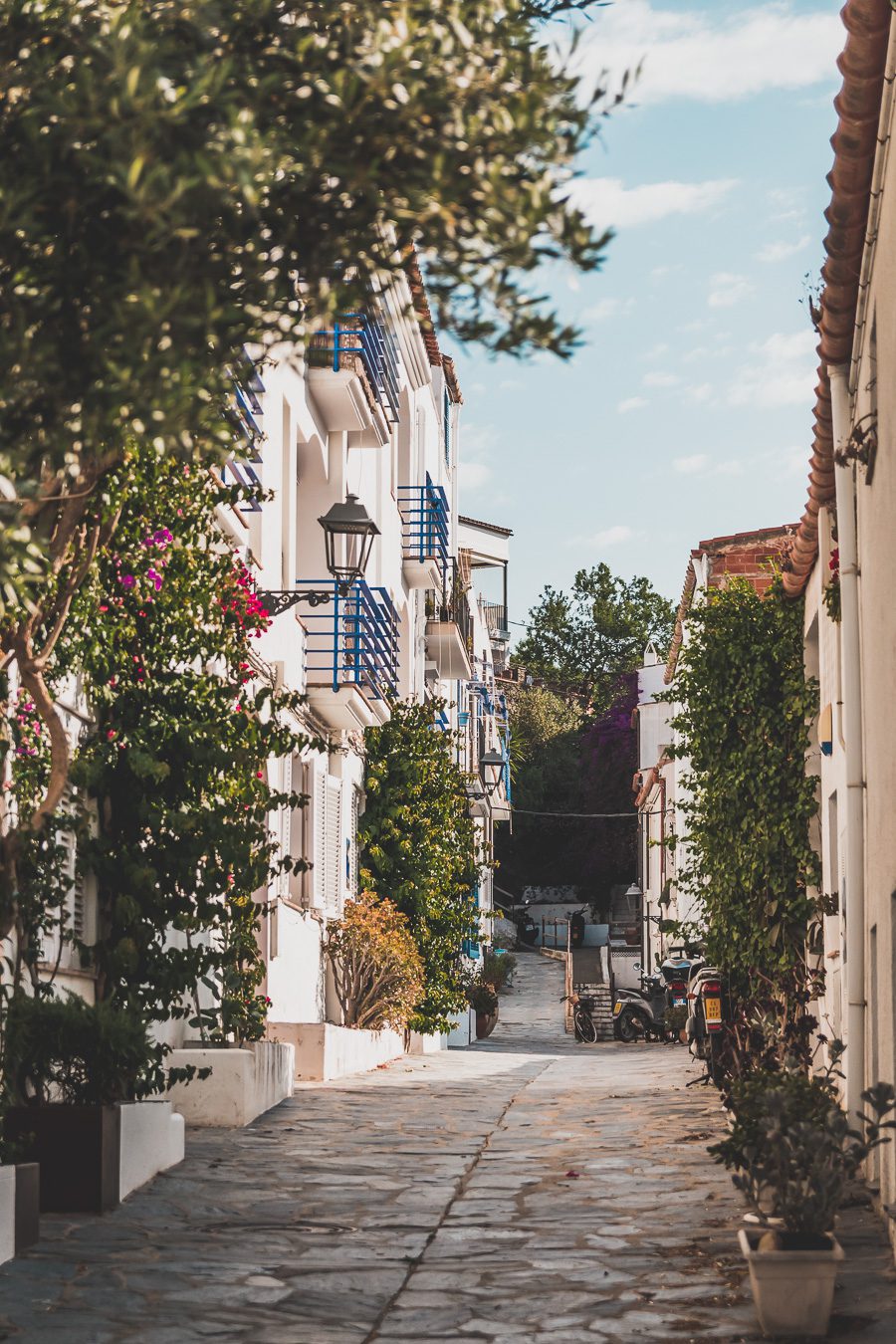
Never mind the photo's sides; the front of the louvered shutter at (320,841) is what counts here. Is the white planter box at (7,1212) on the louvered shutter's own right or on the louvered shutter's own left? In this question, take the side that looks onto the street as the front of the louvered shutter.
on the louvered shutter's own right

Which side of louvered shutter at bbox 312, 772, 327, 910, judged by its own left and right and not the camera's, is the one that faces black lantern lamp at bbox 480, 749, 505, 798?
left

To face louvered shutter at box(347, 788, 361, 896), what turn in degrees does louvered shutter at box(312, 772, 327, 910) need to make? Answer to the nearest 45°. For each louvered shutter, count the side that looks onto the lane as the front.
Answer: approximately 90° to its left

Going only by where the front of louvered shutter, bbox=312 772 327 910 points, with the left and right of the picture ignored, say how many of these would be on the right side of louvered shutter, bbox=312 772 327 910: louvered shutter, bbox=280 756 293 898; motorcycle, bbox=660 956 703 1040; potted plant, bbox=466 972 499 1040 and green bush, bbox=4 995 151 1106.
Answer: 2

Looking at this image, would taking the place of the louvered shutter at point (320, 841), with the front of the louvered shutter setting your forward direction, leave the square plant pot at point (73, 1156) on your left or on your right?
on your right

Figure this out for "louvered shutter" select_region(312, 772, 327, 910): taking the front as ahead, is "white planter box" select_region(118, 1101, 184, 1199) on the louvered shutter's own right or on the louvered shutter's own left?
on the louvered shutter's own right

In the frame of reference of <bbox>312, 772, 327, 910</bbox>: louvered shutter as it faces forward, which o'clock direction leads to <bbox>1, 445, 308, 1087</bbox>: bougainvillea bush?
The bougainvillea bush is roughly at 3 o'clock from the louvered shutter.

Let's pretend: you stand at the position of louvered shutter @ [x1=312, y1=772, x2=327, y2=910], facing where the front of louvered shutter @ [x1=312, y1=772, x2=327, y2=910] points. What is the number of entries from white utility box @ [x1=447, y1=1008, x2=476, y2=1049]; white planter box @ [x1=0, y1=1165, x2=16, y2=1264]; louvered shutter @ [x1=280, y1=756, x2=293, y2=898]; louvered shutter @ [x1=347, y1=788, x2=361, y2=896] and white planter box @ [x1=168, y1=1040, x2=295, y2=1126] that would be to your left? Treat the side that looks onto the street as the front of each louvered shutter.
2

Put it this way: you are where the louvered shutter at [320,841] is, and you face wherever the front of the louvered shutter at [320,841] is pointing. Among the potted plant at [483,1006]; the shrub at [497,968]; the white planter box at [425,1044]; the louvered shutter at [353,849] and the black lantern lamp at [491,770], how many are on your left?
5

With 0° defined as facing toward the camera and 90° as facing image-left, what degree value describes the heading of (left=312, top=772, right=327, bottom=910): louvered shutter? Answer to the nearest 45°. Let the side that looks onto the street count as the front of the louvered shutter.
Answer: approximately 270°

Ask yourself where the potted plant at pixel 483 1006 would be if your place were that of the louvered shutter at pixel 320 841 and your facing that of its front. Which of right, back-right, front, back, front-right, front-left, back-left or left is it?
left

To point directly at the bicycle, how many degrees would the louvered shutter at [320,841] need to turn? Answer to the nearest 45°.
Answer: approximately 90° to its left

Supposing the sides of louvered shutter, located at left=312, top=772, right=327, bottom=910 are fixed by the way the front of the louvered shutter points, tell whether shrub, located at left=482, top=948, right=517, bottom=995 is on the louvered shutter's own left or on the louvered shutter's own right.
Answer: on the louvered shutter's own left

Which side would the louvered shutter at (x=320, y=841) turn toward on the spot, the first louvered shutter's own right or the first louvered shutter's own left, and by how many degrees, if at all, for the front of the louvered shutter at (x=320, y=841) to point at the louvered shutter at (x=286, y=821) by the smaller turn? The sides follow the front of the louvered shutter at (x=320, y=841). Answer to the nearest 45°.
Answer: approximately 90° to the first louvered shutter's own right

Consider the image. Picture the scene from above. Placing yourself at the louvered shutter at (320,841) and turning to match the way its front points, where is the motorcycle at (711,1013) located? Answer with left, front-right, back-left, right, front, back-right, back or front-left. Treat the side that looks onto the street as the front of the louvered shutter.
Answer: front-right

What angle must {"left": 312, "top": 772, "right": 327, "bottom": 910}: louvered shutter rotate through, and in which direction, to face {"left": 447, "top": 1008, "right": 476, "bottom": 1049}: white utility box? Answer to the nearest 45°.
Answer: approximately 90° to its left
